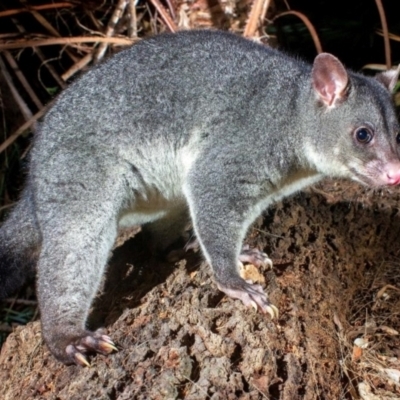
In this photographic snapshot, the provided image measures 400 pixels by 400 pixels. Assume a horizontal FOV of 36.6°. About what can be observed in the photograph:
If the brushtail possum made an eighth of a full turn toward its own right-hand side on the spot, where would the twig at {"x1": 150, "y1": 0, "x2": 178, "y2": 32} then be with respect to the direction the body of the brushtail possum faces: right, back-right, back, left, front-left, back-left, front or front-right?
back-left

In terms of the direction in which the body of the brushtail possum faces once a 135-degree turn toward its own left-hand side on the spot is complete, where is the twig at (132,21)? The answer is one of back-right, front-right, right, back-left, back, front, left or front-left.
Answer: front-right

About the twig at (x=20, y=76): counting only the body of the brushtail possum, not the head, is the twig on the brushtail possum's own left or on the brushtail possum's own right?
on the brushtail possum's own left

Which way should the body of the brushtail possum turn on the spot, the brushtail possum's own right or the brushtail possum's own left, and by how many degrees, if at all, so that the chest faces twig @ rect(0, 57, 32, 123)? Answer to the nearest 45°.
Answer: approximately 135° to the brushtail possum's own left

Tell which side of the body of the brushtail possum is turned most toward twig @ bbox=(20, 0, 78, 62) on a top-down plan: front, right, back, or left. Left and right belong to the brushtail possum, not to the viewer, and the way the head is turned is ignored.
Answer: left

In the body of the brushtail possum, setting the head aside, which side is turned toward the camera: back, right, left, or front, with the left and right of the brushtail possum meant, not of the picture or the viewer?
right

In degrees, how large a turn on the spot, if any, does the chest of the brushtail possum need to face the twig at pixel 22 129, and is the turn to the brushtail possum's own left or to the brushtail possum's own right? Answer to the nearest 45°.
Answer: approximately 135° to the brushtail possum's own left

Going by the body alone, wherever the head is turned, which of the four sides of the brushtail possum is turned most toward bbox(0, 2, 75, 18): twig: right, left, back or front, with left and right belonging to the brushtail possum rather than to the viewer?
left
